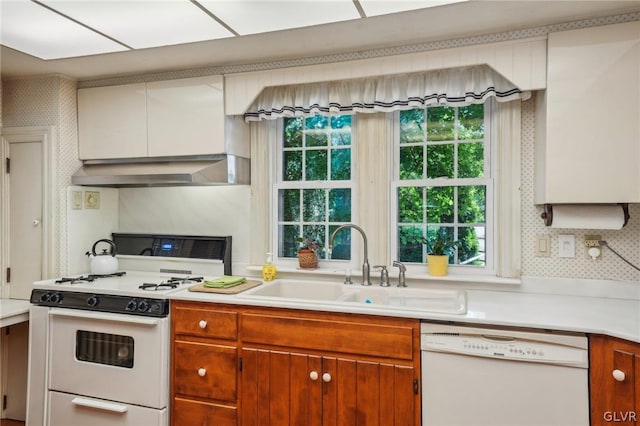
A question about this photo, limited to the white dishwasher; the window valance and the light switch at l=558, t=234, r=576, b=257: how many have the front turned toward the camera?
3

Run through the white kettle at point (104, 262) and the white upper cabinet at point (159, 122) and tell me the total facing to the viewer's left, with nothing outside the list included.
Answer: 1

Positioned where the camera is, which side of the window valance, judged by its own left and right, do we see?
front

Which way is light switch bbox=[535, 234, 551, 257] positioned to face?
toward the camera

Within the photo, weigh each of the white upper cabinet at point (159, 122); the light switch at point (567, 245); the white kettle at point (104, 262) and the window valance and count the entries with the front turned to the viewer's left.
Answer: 1

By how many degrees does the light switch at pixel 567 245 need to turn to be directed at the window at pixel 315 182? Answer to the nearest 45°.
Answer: approximately 90° to its right

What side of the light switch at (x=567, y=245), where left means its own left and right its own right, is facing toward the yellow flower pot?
right

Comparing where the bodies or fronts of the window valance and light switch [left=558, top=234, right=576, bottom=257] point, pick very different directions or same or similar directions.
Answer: same or similar directions

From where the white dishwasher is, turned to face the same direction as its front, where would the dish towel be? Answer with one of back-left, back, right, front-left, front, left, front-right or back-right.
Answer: right

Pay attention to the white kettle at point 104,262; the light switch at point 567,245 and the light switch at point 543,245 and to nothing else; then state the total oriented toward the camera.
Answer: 2

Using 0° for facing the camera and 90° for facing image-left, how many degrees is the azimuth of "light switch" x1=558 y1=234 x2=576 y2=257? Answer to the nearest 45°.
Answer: approximately 0°

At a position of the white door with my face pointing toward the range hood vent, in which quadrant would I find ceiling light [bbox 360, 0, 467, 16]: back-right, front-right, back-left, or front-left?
front-right

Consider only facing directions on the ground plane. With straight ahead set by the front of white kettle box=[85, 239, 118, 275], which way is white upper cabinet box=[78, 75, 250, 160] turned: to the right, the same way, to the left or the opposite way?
to the left

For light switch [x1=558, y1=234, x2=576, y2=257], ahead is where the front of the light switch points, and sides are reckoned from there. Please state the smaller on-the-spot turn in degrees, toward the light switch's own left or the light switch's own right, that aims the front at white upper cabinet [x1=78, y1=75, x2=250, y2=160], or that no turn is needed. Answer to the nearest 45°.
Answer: approximately 90° to the light switch's own right

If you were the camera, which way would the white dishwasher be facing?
facing the viewer
